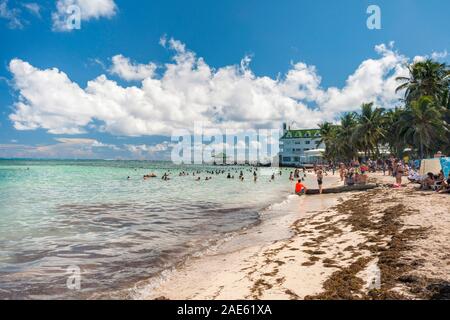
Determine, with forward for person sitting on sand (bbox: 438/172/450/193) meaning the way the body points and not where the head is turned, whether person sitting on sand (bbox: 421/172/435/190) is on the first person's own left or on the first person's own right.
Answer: on the first person's own right

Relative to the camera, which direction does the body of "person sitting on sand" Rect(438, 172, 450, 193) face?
to the viewer's left

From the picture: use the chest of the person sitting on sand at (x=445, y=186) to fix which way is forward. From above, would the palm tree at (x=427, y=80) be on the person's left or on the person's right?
on the person's right

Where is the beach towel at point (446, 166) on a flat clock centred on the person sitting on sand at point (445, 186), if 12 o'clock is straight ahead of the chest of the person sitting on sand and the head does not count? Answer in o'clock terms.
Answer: The beach towel is roughly at 3 o'clock from the person sitting on sand.

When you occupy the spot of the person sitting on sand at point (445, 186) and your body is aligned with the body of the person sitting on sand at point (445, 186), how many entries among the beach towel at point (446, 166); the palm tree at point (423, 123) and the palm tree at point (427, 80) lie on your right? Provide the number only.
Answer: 3

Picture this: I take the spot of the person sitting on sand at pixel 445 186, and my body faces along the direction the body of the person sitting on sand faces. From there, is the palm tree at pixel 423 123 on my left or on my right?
on my right
